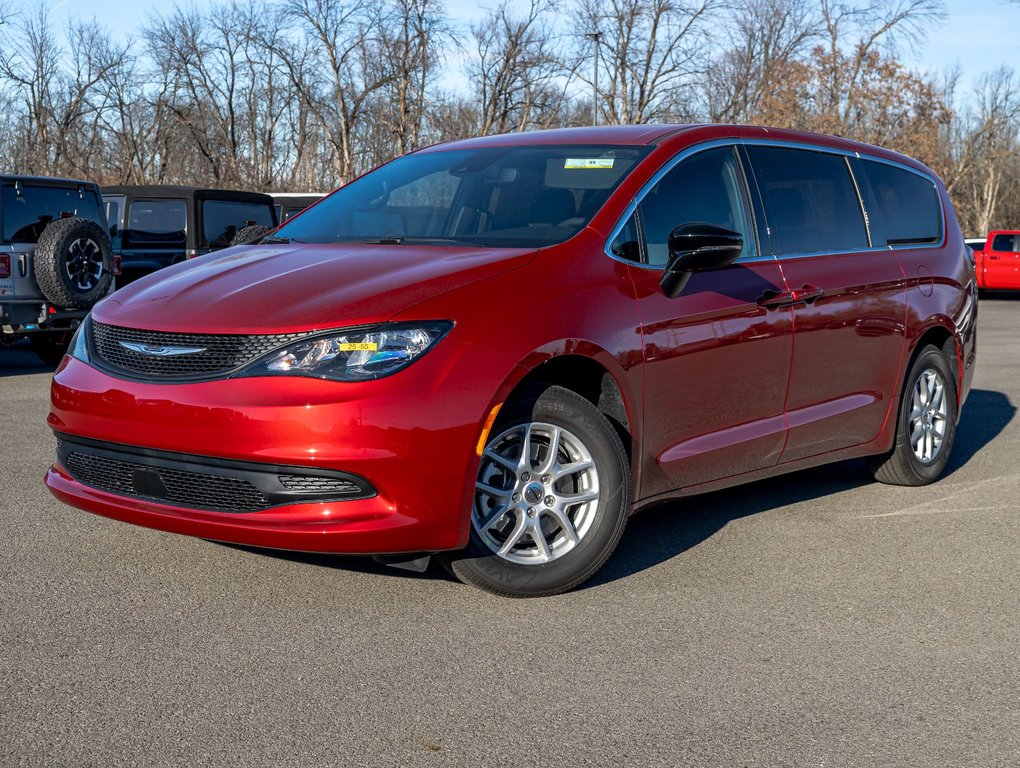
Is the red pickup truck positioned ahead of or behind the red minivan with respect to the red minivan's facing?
behind

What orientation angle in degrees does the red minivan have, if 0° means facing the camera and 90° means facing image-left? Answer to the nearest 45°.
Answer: approximately 45°

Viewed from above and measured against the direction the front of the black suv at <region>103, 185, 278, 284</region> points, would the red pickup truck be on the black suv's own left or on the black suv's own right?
on the black suv's own right

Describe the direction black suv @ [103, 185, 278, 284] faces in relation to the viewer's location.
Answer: facing away from the viewer and to the left of the viewer

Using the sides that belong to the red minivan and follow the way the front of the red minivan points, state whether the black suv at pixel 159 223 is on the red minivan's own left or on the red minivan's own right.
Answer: on the red minivan's own right
